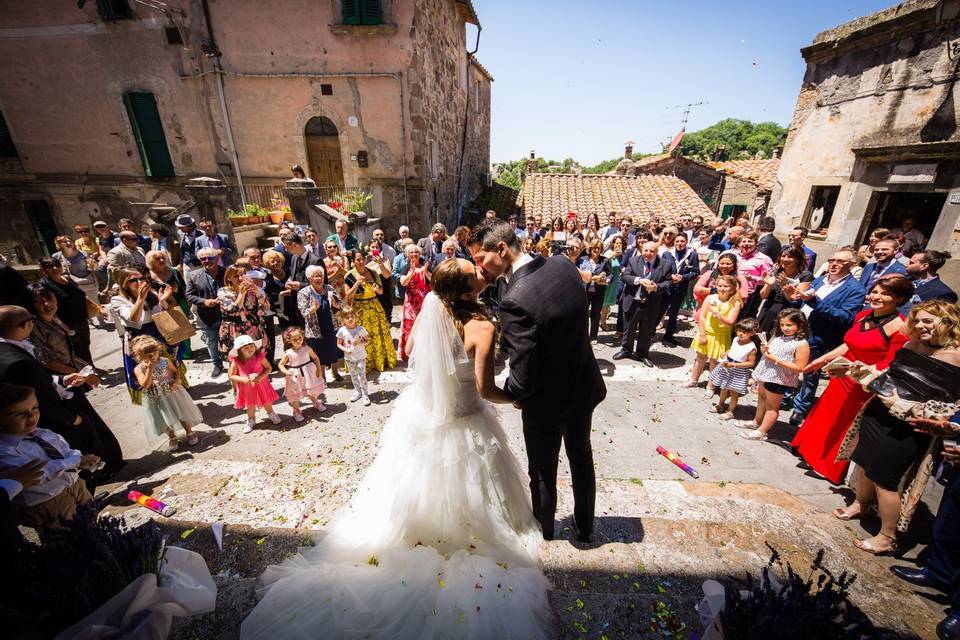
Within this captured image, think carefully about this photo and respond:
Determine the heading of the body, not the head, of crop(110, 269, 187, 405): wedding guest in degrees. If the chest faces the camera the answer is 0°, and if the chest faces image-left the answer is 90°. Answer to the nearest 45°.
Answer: approximately 315°

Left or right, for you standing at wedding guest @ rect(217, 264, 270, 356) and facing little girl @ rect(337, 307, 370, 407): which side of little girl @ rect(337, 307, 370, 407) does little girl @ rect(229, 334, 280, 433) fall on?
right

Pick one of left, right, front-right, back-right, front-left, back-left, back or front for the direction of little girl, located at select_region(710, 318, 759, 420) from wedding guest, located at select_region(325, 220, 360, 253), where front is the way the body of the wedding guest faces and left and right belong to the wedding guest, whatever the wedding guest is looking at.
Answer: front-left

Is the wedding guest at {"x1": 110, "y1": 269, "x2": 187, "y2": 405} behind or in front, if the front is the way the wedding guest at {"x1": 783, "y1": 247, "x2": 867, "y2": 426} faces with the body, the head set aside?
in front

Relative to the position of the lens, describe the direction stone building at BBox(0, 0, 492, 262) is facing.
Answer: facing the viewer

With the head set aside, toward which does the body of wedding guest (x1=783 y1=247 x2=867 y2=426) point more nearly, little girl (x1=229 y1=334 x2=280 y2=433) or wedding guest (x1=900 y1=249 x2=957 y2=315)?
the little girl

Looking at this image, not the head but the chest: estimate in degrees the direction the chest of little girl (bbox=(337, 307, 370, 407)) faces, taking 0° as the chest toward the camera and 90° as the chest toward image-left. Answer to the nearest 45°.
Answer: approximately 0°

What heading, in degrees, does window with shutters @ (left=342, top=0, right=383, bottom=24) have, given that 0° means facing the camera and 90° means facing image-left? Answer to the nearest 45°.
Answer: approximately 0°

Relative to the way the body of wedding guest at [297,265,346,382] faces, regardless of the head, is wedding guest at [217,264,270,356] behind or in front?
behind

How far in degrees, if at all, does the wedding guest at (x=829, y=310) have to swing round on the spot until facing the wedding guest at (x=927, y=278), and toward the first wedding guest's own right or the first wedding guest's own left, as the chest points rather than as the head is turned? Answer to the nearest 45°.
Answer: approximately 180°

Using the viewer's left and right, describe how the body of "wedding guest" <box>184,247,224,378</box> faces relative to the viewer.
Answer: facing the viewer and to the right of the viewer

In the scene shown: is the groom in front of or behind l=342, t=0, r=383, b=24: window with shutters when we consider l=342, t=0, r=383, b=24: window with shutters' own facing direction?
in front

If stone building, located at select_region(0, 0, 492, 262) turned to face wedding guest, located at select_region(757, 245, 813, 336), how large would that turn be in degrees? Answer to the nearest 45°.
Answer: approximately 45° to its left

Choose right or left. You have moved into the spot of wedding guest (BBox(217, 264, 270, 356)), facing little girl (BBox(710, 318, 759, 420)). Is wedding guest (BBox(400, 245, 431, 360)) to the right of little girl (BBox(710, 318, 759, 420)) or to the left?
left

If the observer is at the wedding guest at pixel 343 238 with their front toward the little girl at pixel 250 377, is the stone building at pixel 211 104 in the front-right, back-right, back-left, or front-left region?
back-right

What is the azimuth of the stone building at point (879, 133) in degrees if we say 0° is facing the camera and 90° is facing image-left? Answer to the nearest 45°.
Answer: approximately 45°

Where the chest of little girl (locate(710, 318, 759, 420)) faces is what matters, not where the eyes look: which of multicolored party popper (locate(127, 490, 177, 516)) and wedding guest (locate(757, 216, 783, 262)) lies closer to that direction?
the multicolored party popper
